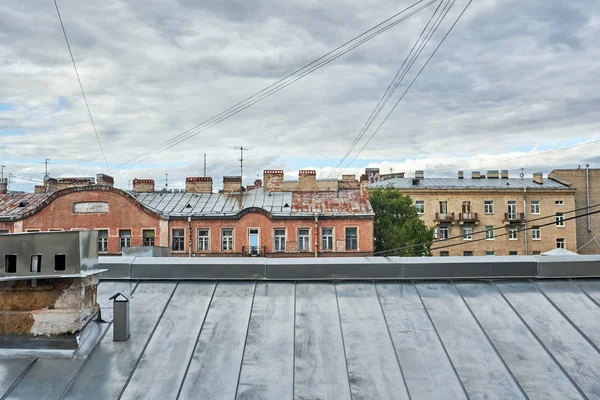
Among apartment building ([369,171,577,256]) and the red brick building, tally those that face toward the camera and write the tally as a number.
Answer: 2

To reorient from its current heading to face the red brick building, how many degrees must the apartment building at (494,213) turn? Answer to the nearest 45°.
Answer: approximately 45° to its right

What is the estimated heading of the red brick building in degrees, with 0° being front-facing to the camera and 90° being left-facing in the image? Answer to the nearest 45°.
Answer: approximately 0°

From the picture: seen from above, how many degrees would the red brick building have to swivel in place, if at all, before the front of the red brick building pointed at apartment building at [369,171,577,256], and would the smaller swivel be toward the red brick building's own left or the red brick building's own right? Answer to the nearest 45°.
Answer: approximately 90° to the red brick building's own left

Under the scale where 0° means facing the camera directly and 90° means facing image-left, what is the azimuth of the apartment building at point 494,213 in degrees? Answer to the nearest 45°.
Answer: approximately 0°

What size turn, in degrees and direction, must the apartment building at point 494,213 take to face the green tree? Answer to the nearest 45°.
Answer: approximately 45° to its right

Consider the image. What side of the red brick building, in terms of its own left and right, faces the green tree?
left
